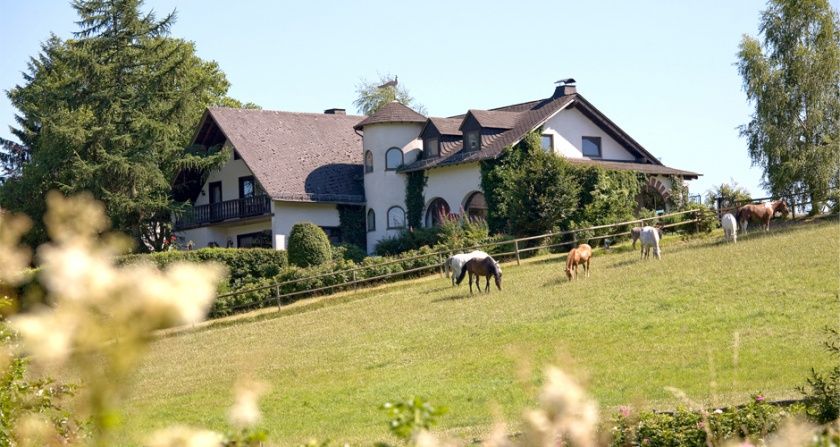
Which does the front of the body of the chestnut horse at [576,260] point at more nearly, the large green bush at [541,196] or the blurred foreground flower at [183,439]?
the blurred foreground flower

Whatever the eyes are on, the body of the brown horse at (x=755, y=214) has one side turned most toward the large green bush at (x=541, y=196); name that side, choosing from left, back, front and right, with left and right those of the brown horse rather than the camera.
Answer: back

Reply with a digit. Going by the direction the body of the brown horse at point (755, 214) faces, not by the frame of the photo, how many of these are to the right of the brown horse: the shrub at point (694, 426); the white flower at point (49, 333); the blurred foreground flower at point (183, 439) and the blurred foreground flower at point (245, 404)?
4

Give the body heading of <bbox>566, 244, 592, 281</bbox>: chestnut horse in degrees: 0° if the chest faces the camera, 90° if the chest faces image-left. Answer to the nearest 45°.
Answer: approximately 45°

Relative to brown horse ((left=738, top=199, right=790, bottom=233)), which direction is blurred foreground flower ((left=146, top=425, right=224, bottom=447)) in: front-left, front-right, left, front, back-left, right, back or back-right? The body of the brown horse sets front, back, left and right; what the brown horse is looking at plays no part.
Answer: right

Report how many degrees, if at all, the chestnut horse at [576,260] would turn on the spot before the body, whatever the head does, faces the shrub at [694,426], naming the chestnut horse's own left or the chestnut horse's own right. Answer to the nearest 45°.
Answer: approximately 45° to the chestnut horse's own left

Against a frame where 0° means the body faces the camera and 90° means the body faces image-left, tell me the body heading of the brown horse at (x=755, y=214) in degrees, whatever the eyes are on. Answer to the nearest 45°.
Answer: approximately 270°

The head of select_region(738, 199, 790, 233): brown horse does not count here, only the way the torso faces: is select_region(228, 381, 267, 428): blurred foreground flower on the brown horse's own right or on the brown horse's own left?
on the brown horse's own right

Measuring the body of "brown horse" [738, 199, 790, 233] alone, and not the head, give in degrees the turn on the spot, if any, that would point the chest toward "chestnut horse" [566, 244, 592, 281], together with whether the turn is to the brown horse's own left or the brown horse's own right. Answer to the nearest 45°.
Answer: approximately 135° to the brown horse's own right

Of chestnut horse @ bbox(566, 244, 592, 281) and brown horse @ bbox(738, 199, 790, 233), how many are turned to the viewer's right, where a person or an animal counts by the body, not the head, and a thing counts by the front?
1

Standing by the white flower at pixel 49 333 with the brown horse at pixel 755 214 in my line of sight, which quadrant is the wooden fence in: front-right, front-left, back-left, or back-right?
front-left

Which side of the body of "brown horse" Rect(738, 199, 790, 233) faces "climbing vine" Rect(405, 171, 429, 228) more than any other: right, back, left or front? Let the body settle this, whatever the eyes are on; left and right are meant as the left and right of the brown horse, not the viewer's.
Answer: back

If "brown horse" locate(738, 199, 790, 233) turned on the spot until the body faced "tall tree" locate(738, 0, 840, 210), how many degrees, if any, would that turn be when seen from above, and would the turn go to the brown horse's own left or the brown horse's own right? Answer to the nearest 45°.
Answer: approximately 90° to the brown horse's own left

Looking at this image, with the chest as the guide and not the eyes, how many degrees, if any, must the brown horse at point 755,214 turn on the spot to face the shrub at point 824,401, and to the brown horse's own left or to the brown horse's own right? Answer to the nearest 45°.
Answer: approximately 90° to the brown horse's own right

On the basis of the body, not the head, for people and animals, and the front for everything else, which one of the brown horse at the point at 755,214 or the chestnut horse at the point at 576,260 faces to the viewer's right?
the brown horse
